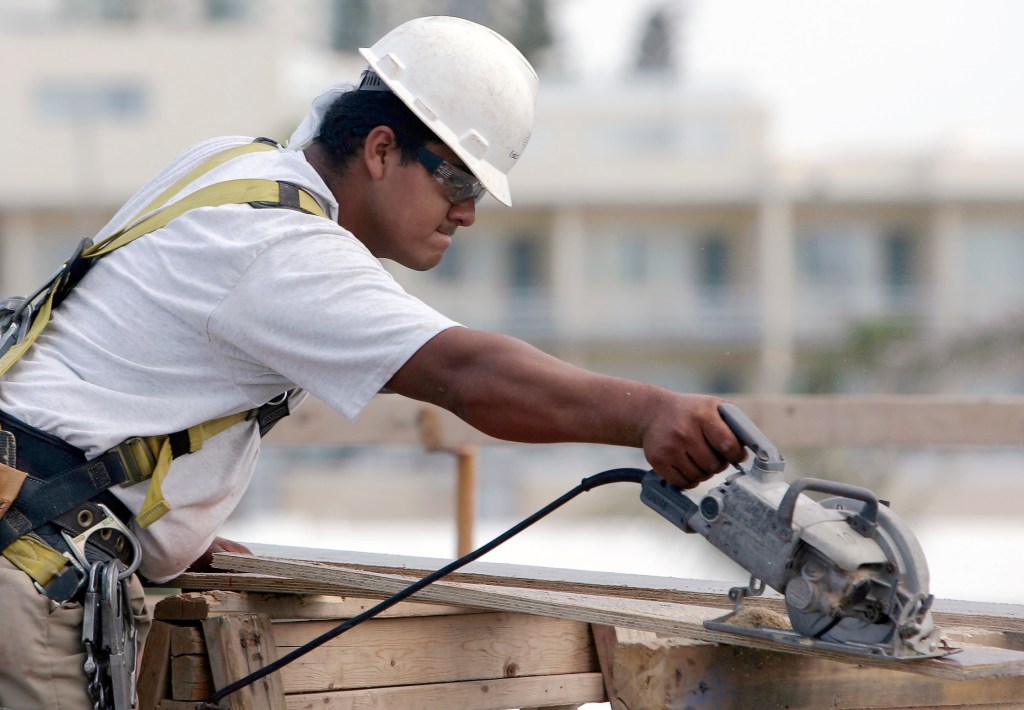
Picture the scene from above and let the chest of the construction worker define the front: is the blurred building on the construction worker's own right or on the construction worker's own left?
on the construction worker's own left

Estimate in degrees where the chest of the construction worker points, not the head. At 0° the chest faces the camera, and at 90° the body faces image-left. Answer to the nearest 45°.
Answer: approximately 270°

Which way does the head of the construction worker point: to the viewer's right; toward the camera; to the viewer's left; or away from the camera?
to the viewer's right

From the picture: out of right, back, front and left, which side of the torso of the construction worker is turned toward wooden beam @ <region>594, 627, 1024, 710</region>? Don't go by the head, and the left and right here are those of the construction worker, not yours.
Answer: front

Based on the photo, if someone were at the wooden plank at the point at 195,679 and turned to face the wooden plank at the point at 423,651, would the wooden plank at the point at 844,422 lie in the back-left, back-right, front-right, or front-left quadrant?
front-left

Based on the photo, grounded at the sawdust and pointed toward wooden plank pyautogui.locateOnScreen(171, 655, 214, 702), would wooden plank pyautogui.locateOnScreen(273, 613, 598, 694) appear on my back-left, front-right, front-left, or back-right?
front-right

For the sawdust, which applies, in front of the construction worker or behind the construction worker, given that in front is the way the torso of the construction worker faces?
in front
